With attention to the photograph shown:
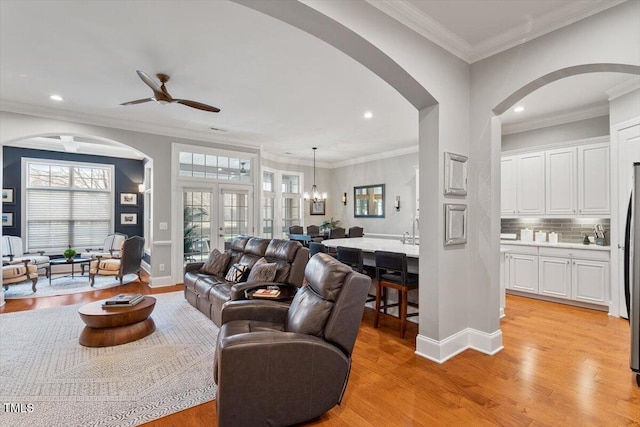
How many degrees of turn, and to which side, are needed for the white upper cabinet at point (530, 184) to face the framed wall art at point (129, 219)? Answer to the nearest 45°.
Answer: approximately 90° to its right

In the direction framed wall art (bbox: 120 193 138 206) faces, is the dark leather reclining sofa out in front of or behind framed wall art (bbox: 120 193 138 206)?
in front

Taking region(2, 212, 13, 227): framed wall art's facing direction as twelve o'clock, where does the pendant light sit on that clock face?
The pendant light is roughly at 10 o'clock from the framed wall art.

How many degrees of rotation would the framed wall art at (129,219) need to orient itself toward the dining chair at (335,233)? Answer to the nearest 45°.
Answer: approximately 45° to its left

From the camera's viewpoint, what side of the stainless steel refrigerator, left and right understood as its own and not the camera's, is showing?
left

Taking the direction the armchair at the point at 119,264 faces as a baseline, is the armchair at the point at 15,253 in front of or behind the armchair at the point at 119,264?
in front

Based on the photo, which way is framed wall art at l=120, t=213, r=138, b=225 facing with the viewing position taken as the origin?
facing the viewer

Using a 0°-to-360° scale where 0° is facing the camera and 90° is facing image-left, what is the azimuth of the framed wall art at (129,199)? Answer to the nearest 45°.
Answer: approximately 0°

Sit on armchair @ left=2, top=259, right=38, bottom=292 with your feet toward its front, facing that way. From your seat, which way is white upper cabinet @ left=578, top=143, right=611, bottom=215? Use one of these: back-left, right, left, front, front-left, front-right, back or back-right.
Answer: front-right

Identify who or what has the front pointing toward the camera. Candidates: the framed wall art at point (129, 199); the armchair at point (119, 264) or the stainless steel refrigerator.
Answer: the framed wall art

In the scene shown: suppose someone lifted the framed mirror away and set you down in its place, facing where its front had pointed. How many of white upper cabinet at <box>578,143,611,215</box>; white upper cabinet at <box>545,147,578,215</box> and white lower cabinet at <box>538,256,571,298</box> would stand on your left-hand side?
3

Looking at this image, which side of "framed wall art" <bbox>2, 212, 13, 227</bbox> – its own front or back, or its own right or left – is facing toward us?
front

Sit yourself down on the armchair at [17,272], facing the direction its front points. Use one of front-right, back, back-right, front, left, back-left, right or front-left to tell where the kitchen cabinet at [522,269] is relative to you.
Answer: front-right

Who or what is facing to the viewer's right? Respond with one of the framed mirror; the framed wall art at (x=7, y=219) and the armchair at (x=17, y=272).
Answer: the armchair

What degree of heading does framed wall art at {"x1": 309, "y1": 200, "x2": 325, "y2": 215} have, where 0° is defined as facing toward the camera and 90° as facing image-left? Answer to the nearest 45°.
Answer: approximately 0°

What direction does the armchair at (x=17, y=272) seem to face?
to the viewer's right

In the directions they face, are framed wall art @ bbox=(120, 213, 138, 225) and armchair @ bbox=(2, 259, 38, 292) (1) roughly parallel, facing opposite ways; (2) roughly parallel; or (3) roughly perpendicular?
roughly perpendicular
